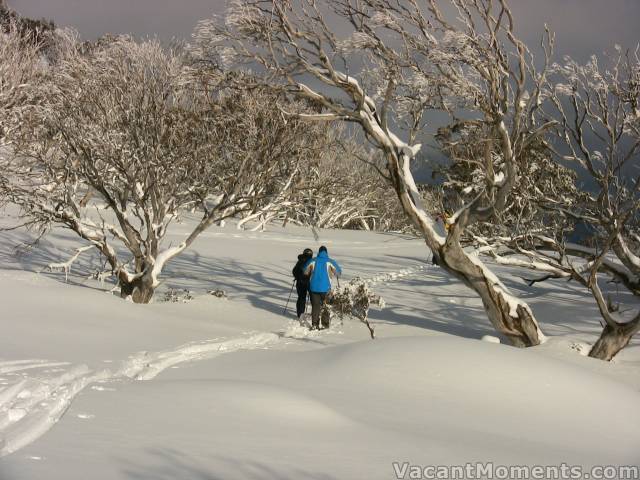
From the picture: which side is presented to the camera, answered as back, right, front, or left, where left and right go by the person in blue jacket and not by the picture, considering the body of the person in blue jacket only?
back

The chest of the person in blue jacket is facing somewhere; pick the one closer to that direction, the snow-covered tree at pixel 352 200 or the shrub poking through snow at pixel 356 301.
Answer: the snow-covered tree

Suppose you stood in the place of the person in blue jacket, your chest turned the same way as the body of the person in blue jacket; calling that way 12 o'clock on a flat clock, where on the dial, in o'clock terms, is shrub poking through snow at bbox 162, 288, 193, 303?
The shrub poking through snow is roughly at 10 o'clock from the person in blue jacket.

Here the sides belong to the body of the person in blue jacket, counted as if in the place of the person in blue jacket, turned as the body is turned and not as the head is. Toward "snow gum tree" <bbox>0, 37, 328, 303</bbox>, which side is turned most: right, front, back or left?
left

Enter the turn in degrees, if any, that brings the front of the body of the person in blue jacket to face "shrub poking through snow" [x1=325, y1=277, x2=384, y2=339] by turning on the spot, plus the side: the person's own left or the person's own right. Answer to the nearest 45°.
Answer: approximately 135° to the person's own right
